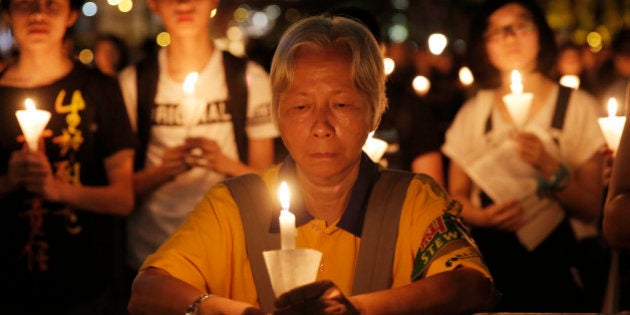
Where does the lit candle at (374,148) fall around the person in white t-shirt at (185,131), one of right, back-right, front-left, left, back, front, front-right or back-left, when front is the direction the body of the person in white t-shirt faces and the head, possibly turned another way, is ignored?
front-left

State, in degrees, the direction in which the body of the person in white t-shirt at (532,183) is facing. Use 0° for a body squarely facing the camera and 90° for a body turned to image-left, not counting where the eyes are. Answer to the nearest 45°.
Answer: approximately 0°

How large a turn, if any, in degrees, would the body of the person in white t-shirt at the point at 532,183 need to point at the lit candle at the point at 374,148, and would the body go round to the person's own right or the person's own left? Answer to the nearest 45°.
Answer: approximately 45° to the person's own right

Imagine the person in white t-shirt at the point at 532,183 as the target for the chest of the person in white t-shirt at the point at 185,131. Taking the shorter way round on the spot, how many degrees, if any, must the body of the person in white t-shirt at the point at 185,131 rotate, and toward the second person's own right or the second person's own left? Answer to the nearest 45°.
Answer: approximately 90° to the second person's own left

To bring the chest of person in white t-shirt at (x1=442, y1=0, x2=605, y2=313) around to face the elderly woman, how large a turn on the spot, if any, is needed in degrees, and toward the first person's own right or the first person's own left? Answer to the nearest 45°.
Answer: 0° — they already face them
